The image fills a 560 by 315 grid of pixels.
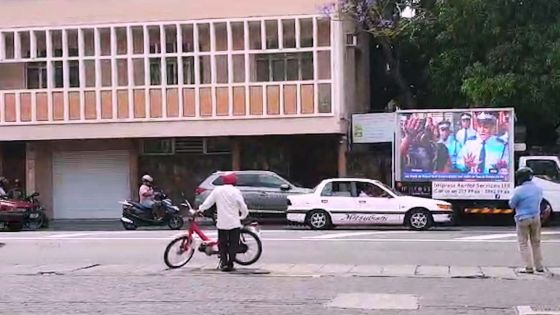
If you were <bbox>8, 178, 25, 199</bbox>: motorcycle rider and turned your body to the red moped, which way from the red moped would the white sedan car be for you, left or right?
left

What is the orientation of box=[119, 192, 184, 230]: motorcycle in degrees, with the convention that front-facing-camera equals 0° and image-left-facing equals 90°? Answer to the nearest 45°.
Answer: approximately 270°

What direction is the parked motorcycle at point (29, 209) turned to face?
to the viewer's right

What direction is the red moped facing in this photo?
to the viewer's left

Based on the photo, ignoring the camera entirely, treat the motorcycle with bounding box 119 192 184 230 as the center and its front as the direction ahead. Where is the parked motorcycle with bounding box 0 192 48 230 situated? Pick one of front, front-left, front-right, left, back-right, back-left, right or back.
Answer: back-left

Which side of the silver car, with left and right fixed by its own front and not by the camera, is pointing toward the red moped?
right

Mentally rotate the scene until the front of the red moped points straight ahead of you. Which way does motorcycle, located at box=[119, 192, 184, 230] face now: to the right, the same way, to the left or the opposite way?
the opposite way

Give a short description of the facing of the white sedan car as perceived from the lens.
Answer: facing to the right of the viewer

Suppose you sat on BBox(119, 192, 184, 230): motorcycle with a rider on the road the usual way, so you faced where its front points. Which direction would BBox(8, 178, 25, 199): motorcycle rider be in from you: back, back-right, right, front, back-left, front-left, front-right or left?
back-left

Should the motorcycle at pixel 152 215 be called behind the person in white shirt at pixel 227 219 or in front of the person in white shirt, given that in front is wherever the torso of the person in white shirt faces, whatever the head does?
in front

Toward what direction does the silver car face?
to the viewer's right

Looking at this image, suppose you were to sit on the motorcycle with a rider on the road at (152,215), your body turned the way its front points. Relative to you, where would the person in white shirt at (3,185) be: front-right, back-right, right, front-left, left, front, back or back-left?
back-left

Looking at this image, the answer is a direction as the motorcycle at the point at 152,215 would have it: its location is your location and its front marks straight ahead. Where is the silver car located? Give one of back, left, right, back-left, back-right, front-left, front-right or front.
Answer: front

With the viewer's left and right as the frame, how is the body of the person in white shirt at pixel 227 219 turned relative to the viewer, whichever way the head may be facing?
facing away from the viewer

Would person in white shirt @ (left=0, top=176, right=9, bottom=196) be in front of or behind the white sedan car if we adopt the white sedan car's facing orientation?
behind
